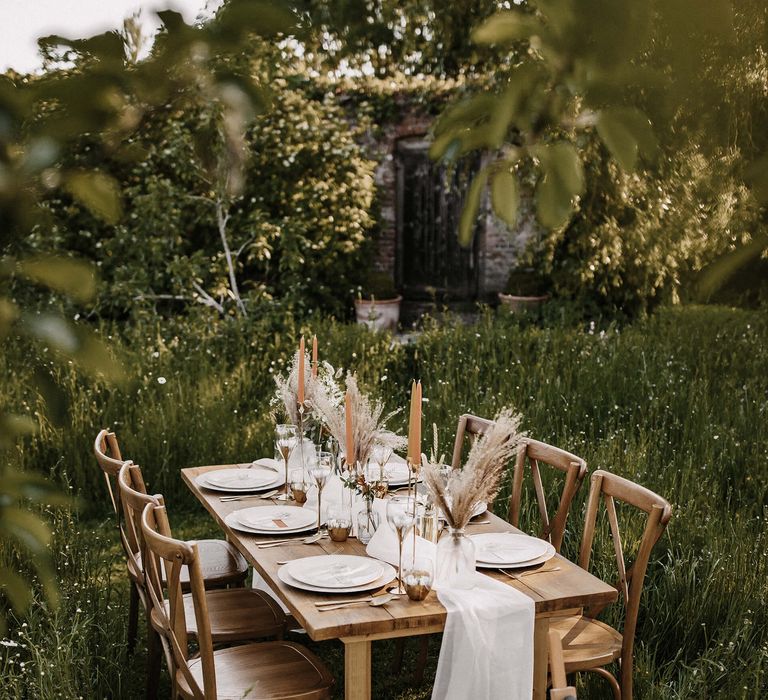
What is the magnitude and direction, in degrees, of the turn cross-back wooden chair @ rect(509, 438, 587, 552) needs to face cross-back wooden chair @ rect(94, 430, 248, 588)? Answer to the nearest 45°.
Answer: approximately 45° to its right

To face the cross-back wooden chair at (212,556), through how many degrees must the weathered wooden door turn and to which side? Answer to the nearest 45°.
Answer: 0° — it already faces it

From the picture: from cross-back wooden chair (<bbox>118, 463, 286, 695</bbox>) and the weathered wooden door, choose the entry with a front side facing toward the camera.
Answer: the weathered wooden door

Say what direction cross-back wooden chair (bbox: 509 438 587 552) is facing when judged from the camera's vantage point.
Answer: facing the viewer and to the left of the viewer

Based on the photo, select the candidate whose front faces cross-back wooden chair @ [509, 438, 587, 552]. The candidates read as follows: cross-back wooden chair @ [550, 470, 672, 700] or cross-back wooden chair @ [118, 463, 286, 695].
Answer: cross-back wooden chair @ [118, 463, 286, 695]

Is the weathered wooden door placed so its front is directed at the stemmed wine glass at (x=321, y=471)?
yes

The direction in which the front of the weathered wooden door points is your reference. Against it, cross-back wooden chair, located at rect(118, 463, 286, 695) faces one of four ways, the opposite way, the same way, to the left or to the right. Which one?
to the left

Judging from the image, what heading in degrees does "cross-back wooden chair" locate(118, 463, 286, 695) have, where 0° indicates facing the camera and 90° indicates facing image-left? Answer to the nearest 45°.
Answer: approximately 270°

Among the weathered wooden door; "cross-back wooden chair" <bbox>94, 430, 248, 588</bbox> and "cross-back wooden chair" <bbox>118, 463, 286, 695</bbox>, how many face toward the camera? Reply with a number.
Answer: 1

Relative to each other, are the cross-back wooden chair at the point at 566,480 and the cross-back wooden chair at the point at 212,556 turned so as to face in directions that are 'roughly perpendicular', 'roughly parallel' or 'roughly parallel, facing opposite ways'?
roughly parallel, facing opposite ways

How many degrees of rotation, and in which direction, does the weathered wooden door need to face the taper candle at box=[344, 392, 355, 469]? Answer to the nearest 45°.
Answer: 0° — it already faces it

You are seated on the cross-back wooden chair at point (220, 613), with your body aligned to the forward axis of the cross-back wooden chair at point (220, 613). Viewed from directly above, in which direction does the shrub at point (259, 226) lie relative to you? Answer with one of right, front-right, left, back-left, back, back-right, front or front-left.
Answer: left

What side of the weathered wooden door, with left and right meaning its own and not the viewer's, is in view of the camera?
front

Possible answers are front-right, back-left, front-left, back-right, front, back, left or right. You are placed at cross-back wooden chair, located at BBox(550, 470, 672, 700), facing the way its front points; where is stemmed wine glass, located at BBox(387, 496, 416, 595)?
front

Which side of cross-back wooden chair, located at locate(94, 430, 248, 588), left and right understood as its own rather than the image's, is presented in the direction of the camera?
right

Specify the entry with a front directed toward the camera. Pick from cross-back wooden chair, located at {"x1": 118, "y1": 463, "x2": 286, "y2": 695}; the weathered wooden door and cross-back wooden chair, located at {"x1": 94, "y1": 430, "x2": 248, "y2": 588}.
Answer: the weathered wooden door

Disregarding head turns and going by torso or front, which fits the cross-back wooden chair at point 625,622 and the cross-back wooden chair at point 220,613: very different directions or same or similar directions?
very different directions

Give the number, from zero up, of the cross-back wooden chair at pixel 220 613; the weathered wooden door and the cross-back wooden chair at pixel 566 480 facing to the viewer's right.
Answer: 1

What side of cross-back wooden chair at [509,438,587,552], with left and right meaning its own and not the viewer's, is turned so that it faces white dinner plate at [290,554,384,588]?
front

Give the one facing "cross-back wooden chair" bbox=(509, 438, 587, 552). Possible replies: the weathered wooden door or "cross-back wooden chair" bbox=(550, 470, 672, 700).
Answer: the weathered wooden door

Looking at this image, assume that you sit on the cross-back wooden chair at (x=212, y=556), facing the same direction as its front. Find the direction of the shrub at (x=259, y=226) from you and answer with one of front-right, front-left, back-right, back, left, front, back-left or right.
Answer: left

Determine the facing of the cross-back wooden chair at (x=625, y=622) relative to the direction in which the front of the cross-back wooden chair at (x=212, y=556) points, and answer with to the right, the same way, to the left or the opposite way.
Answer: the opposite way

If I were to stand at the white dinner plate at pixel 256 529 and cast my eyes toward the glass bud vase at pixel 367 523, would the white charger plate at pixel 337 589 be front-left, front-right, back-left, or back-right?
front-right
